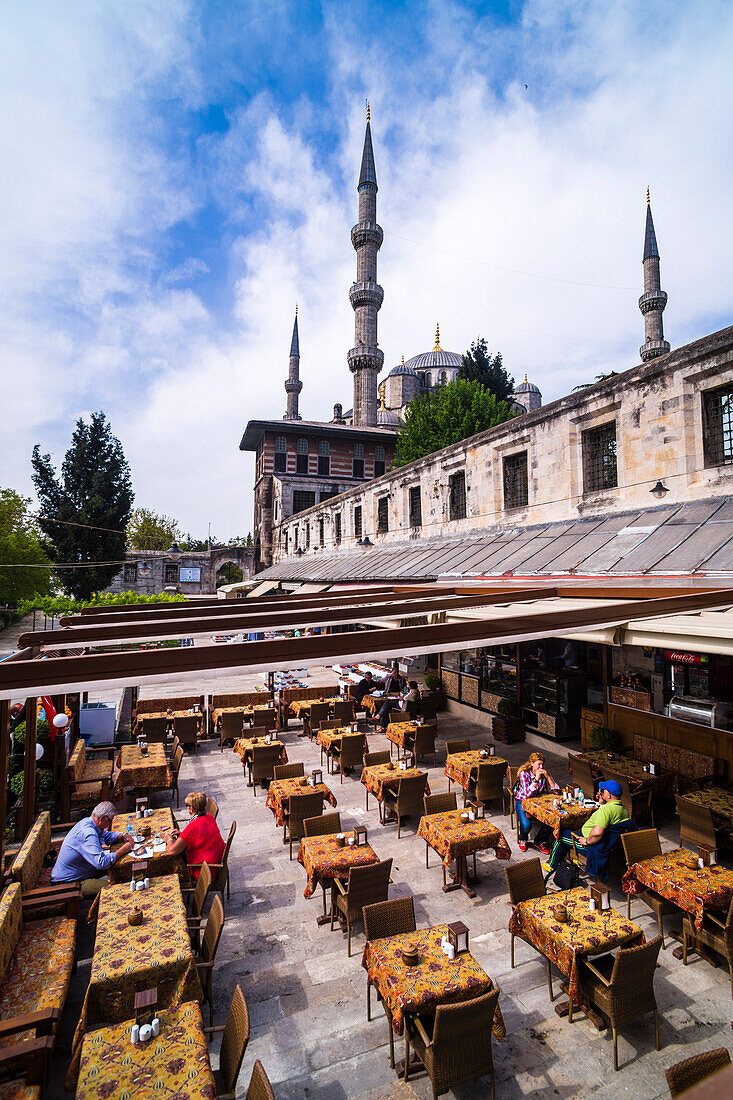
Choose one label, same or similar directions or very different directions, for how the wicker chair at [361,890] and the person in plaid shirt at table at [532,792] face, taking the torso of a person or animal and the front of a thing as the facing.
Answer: very different directions

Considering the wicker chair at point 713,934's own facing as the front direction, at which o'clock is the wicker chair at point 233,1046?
the wicker chair at point 233,1046 is roughly at 9 o'clock from the wicker chair at point 713,934.

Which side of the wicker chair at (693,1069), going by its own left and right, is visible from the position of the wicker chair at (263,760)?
front

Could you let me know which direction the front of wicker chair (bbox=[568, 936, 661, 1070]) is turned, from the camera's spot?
facing away from the viewer and to the left of the viewer

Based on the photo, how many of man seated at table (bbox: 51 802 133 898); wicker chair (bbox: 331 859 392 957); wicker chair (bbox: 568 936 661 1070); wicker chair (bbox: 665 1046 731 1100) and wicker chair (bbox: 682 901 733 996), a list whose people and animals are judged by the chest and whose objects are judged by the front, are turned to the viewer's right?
1

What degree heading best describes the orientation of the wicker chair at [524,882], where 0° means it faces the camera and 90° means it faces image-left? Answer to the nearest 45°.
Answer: approximately 315°

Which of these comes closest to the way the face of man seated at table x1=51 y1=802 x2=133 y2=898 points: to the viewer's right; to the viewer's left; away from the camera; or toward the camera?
to the viewer's right

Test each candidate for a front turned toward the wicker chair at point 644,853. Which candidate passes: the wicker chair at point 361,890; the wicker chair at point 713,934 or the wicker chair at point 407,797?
the wicker chair at point 713,934

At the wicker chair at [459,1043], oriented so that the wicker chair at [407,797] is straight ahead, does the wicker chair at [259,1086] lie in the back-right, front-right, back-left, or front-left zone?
back-left

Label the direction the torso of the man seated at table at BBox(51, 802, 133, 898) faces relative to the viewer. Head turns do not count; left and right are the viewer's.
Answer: facing to the right of the viewer
